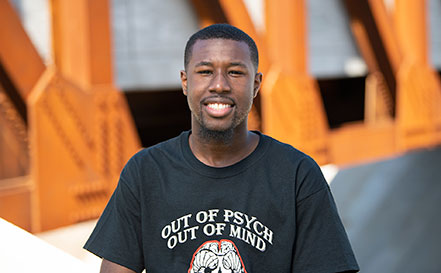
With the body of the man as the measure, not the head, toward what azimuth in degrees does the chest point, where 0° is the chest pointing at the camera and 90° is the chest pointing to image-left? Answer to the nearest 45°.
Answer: approximately 0°
